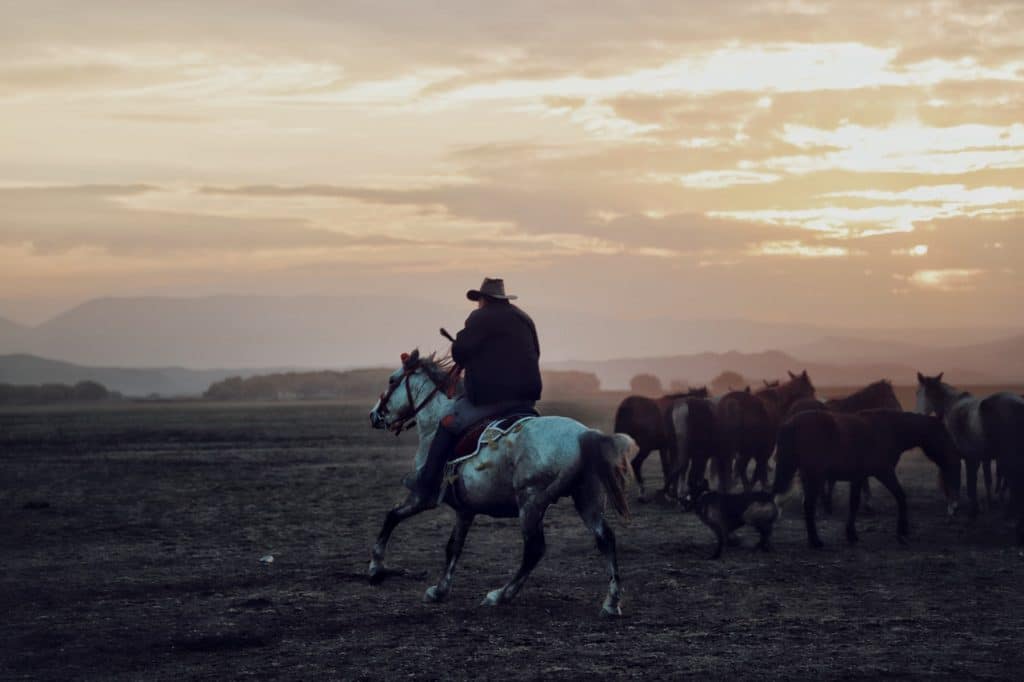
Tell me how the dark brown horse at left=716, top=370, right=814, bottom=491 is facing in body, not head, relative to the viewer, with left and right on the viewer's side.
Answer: facing away from the viewer and to the right of the viewer

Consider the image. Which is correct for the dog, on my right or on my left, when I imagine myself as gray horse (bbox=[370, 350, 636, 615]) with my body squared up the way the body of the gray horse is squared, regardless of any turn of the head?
on my right

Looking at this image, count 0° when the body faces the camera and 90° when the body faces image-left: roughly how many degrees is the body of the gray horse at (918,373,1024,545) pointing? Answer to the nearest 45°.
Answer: approximately 135°

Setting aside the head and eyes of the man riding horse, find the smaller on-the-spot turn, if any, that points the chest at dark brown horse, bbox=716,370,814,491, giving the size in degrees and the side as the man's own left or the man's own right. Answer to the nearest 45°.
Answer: approximately 90° to the man's own right

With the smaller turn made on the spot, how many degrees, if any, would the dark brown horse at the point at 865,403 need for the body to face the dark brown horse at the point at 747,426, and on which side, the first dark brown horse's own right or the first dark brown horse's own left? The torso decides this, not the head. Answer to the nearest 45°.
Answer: approximately 180°

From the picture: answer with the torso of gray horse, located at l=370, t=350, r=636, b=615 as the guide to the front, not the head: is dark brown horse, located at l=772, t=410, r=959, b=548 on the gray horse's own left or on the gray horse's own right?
on the gray horse's own right

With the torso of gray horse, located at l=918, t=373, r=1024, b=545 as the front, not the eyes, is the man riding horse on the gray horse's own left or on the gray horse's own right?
on the gray horse's own left

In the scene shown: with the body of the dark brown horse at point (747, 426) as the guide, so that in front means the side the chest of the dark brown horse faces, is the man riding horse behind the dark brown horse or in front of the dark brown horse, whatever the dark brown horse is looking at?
behind

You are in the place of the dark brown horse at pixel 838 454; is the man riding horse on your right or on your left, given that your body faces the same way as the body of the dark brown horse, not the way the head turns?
on your right

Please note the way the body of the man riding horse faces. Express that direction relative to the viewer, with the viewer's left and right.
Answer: facing away from the viewer and to the left of the viewer

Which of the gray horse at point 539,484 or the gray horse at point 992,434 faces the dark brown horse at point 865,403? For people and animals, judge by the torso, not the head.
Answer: the gray horse at point 992,434

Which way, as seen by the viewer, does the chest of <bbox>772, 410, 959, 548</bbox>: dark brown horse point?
to the viewer's right

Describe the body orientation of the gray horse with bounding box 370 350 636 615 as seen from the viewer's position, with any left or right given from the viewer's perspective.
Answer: facing to the left of the viewer

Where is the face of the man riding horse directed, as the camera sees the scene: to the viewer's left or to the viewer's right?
to the viewer's left

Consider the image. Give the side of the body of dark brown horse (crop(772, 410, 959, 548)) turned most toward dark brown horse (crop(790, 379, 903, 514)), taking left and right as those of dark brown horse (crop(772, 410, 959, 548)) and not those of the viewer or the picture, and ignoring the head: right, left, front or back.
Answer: left
